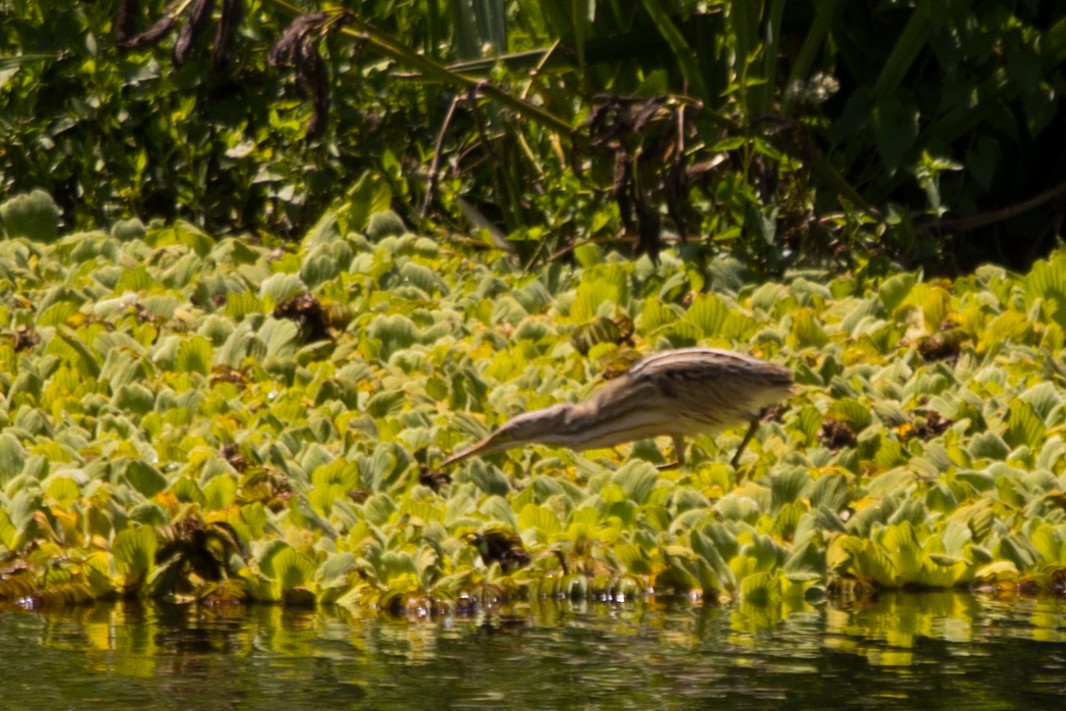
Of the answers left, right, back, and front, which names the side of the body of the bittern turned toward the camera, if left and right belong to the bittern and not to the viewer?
left
